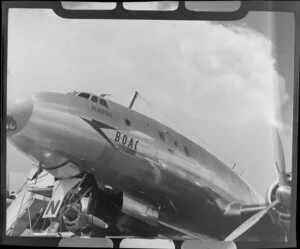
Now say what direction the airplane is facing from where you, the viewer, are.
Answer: facing the viewer and to the left of the viewer
